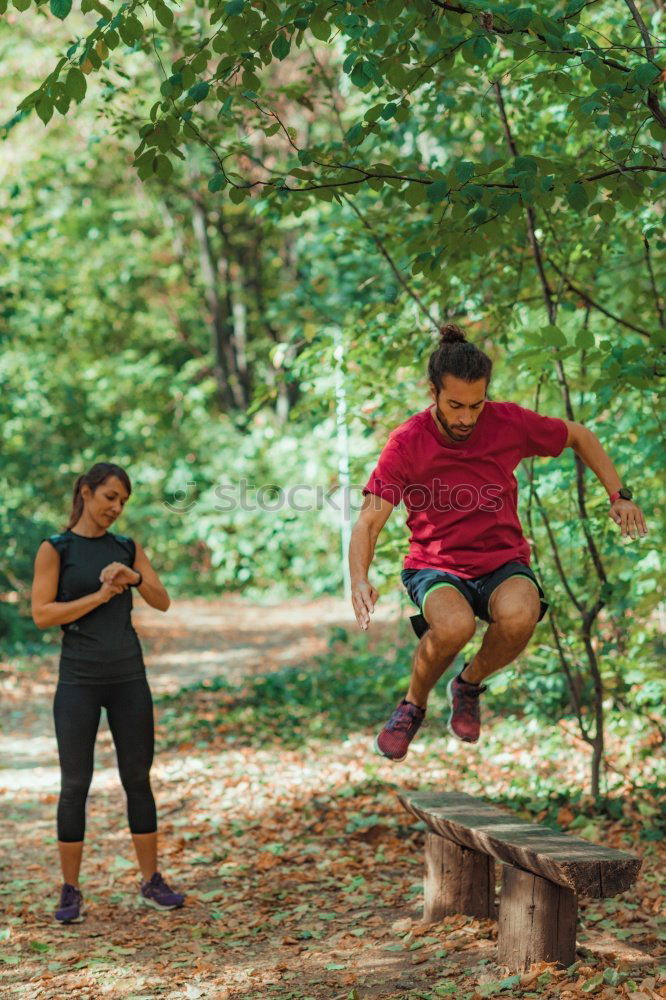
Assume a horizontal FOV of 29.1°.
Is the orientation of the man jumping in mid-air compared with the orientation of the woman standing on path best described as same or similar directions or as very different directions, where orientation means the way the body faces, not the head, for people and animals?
same or similar directions

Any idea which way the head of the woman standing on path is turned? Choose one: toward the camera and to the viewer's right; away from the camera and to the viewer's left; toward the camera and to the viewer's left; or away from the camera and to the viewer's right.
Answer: toward the camera and to the viewer's right

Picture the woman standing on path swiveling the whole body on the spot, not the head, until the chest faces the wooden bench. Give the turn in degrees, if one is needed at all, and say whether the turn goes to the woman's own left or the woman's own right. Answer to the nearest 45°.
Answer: approximately 45° to the woman's own left

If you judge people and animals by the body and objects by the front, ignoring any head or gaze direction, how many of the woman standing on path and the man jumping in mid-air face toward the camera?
2

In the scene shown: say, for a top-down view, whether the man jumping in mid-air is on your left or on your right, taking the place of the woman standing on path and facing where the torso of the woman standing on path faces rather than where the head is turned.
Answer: on your left

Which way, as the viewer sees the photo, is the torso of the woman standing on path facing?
toward the camera

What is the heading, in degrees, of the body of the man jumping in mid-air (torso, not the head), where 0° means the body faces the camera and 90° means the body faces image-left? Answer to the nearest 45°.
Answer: approximately 0°
